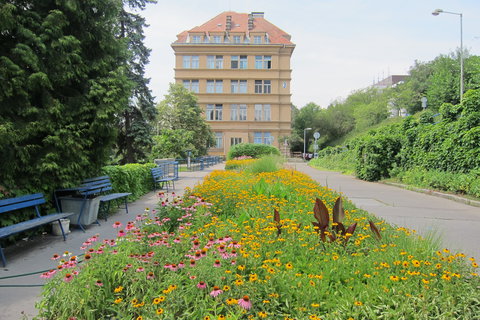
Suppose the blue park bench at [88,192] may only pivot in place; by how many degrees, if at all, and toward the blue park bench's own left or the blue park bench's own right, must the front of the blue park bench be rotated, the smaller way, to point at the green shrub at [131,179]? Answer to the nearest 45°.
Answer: approximately 135° to the blue park bench's own left

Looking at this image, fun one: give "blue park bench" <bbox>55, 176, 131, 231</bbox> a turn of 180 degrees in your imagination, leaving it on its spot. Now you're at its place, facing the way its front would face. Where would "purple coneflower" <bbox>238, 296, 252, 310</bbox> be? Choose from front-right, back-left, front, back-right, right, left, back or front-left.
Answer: back-left

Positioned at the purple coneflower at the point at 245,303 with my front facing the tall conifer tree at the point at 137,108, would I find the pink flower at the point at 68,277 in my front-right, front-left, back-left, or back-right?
front-left

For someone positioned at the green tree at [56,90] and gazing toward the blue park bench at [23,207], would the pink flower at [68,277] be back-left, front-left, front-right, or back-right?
front-left

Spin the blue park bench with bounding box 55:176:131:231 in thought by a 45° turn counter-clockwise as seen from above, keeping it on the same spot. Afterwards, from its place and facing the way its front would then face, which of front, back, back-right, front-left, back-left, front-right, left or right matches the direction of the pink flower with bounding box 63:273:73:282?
right

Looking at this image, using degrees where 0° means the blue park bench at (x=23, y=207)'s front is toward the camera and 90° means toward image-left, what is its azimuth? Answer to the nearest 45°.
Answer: approximately 315°

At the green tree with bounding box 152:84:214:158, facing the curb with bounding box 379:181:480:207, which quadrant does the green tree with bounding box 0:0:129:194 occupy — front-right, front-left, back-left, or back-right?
front-right

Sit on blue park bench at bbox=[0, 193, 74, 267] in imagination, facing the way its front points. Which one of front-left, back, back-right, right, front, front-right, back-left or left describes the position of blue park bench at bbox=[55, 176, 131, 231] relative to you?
left

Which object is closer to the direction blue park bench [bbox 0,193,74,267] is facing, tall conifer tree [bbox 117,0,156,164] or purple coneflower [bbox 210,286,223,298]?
the purple coneflower

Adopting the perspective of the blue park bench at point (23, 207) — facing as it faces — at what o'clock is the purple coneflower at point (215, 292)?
The purple coneflower is roughly at 1 o'clock from the blue park bench.

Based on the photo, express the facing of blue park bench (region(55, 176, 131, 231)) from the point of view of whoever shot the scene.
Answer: facing the viewer and to the right of the viewer

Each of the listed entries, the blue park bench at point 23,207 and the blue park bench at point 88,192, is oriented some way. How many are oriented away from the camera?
0

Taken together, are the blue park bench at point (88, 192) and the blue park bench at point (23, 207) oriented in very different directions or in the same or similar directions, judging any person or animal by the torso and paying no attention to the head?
same or similar directions

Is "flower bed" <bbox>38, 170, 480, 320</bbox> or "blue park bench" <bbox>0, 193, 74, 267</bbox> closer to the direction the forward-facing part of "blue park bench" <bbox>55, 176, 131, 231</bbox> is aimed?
the flower bed

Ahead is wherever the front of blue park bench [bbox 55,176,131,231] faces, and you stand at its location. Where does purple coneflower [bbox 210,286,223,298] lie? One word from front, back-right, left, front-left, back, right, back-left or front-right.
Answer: front-right
